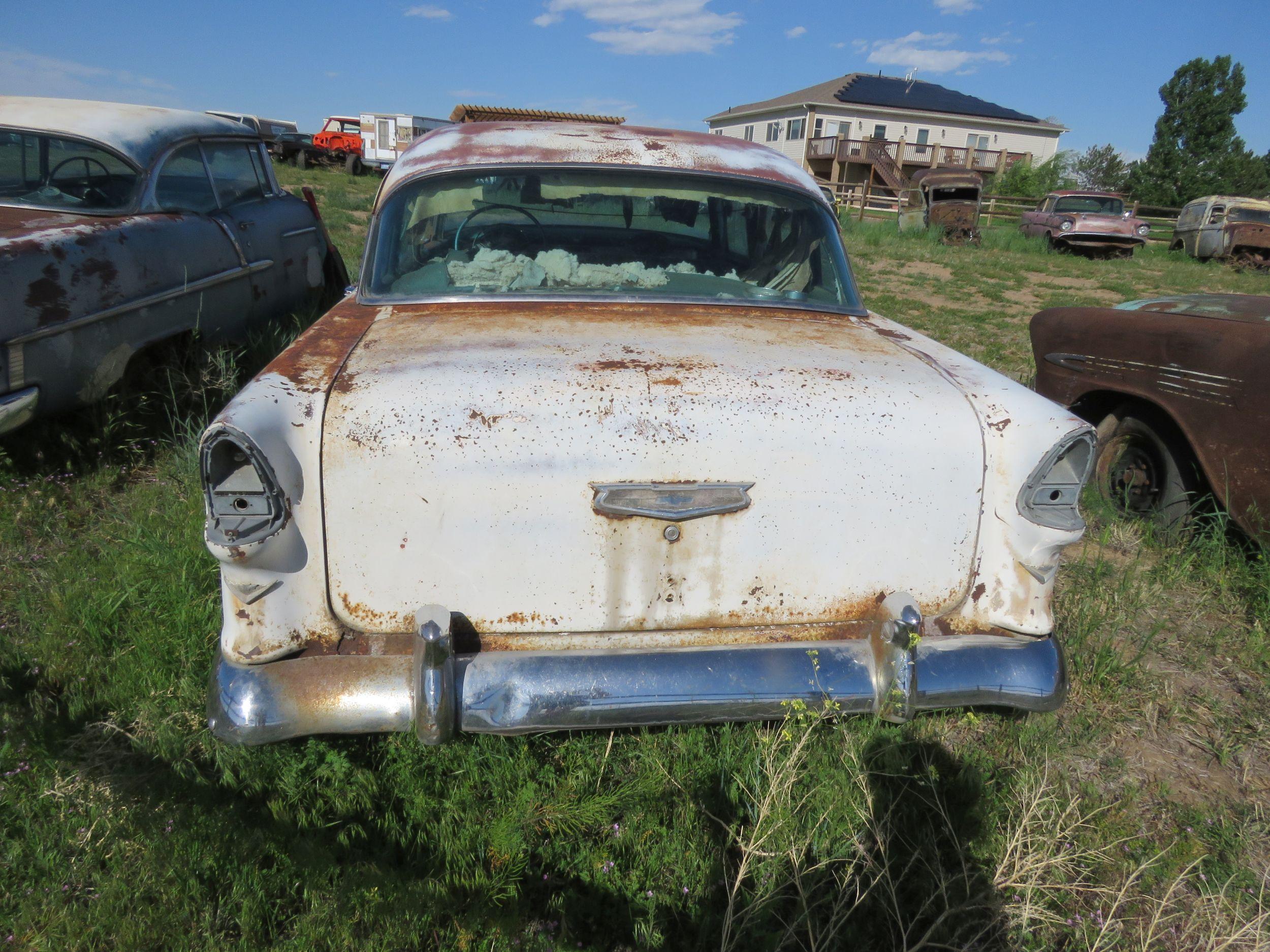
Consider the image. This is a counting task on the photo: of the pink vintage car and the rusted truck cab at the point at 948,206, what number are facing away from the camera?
0

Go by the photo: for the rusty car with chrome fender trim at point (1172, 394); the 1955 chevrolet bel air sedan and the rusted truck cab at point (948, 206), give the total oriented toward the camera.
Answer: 1

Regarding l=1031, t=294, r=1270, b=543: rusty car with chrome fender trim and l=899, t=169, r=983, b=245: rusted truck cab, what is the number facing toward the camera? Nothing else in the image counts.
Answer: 1

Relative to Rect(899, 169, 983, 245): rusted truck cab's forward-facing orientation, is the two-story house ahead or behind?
behind

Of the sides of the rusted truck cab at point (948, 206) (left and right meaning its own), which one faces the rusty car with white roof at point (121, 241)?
front

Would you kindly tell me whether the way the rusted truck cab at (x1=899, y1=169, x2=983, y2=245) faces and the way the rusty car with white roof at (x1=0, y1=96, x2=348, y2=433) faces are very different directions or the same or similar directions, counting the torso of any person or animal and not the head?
very different directions

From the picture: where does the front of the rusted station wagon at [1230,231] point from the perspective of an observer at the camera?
facing the viewer and to the right of the viewer

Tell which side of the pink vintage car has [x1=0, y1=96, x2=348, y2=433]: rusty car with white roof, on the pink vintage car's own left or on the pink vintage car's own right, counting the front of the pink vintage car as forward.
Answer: on the pink vintage car's own right

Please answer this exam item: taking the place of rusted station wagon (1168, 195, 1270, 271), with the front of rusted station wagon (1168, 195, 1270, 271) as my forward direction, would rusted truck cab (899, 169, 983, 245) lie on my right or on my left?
on my right

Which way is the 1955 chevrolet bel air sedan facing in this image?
away from the camera
